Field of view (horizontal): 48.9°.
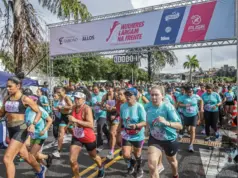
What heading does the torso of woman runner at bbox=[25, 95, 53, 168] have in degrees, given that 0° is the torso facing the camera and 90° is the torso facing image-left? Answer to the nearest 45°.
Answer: approximately 45°

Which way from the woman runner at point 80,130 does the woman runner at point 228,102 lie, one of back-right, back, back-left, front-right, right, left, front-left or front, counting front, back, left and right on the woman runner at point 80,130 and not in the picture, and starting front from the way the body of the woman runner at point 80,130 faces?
back

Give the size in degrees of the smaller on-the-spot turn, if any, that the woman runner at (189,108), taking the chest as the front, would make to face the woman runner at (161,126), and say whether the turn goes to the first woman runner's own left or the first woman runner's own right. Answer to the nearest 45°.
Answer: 0° — they already face them

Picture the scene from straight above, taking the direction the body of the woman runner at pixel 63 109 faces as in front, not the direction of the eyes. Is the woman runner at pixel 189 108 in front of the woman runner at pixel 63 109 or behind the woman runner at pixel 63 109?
behind

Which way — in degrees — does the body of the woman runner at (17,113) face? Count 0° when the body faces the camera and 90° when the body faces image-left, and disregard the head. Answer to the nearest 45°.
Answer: approximately 45°

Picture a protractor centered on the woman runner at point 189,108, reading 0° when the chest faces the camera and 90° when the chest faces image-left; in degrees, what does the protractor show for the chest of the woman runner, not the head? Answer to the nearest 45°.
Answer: approximately 0°

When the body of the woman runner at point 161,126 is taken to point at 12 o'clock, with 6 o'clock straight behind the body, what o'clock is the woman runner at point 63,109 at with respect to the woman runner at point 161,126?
the woman runner at point 63,109 is roughly at 3 o'clock from the woman runner at point 161,126.

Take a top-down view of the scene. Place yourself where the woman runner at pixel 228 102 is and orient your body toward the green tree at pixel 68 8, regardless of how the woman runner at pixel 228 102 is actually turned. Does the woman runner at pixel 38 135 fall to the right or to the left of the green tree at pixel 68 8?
left

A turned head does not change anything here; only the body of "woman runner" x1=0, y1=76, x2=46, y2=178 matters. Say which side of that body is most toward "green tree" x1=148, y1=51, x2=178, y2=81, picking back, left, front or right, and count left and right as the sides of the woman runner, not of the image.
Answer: back
